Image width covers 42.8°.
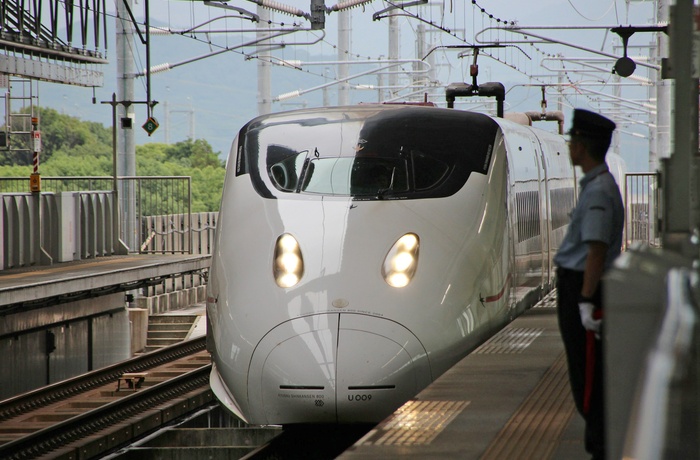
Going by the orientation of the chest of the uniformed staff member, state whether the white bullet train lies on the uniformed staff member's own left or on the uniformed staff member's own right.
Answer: on the uniformed staff member's own right

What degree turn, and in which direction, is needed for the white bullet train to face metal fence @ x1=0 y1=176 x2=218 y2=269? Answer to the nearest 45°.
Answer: approximately 135° to its right

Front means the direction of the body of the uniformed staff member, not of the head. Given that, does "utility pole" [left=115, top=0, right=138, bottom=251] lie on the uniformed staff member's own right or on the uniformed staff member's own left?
on the uniformed staff member's own right

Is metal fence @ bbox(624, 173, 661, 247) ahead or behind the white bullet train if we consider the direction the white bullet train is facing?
behind

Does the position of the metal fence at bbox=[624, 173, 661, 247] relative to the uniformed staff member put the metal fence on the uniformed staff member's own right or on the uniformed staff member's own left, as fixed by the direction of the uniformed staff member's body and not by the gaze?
on the uniformed staff member's own right

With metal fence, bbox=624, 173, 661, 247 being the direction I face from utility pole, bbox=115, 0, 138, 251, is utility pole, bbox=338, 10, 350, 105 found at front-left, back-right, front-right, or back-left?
front-left

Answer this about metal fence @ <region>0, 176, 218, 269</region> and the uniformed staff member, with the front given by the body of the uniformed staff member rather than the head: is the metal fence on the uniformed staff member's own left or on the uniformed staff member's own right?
on the uniformed staff member's own right

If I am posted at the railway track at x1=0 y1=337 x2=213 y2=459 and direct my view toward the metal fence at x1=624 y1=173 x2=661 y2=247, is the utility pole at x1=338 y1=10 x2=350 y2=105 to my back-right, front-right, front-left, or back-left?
front-left

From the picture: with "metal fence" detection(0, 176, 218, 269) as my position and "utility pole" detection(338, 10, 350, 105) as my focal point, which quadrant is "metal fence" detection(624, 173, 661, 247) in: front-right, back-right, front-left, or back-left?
front-right

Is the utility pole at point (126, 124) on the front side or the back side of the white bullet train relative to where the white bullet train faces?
on the back side

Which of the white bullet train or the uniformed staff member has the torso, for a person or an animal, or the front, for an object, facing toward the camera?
the white bullet train

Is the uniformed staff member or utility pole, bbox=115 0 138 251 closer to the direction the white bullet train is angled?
the uniformed staff member

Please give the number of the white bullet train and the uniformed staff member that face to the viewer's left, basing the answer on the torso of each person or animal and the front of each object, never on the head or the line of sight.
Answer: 1

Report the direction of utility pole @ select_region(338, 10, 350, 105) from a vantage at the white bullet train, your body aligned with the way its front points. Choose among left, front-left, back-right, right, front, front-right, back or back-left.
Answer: back

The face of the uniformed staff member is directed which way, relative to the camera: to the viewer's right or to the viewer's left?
to the viewer's left

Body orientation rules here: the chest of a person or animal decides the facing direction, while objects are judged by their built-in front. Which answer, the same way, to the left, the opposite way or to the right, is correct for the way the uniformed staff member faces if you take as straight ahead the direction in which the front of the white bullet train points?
to the right

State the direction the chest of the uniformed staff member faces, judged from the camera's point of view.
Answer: to the viewer's left

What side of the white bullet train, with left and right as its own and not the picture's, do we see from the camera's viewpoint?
front

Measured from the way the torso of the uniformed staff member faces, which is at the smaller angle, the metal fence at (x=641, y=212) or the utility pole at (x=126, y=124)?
the utility pole
